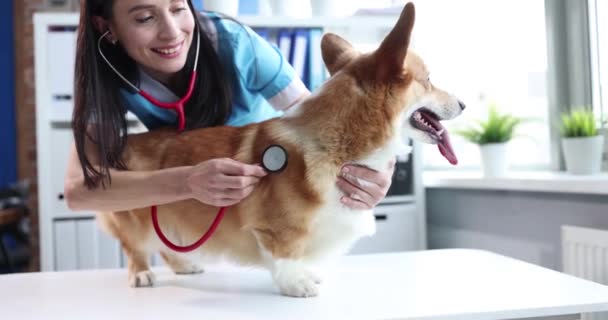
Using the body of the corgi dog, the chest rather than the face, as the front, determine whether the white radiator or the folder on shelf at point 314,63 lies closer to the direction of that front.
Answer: the white radiator

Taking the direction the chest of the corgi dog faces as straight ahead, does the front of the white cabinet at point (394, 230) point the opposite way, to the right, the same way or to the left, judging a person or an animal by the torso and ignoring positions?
to the right

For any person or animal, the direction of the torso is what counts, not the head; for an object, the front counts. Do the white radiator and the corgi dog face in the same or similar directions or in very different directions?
very different directions

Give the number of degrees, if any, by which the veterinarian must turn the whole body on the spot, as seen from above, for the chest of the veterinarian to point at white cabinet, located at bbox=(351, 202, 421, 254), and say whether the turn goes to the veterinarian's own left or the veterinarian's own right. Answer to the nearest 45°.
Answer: approximately 90° to the veterinarian's own left

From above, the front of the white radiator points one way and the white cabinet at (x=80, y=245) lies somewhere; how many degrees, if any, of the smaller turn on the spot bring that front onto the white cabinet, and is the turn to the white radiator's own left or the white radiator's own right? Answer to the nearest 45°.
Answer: approximately 45° to the white radiator's own right

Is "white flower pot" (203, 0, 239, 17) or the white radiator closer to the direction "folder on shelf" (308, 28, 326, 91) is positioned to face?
the white radiator

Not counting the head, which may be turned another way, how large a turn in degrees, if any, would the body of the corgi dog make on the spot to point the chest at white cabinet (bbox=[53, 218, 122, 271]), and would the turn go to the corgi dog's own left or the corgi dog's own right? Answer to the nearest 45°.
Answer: approximately 135° to the corgi dog's own left

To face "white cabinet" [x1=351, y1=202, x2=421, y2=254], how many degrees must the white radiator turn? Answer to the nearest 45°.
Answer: approximately 90° to its right

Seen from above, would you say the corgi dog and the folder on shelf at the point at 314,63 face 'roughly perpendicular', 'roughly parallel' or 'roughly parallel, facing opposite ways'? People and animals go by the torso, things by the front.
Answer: roughly perpendicular

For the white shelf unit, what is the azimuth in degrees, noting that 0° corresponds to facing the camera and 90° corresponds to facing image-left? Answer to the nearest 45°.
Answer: approximately 0°

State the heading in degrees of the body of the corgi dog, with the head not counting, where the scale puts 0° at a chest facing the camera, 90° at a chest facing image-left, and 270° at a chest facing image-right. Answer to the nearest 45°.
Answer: approximately 270°

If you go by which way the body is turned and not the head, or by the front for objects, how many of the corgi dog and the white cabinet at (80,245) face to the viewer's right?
1

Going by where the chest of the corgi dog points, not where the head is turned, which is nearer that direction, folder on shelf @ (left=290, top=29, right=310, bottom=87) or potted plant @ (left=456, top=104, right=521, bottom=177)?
the potted plant

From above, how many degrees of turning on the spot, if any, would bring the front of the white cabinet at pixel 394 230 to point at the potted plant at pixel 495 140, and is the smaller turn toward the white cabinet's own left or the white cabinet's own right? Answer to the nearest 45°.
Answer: approximately 45° to the white cabinet's own left
